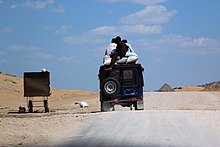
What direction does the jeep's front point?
away from the camera
